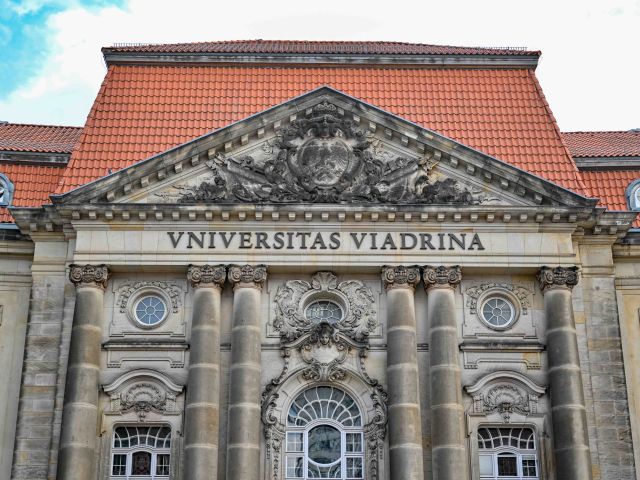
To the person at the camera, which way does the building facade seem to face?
facing the viewer
